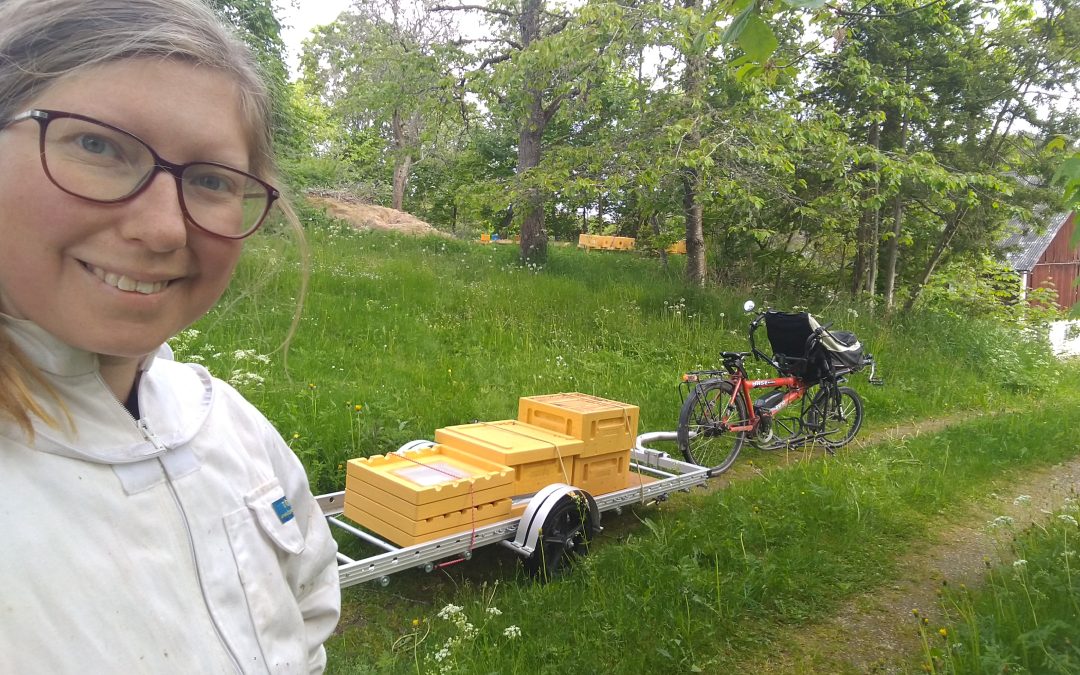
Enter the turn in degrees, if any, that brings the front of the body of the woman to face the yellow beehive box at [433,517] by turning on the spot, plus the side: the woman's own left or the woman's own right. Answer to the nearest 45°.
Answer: approximately 90° to the woman's own left

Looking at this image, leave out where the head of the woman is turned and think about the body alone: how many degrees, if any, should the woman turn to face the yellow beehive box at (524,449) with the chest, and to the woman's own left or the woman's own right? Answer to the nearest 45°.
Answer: approximately 90° to the woman's own left

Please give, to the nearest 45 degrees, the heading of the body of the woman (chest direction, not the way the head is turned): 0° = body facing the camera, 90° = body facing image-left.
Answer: approximately 315°

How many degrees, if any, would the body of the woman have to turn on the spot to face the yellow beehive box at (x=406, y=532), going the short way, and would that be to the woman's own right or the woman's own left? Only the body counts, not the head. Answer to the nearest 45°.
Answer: approximately 180°

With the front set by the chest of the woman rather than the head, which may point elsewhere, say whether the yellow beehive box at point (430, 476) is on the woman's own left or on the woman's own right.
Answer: on the woman's own left

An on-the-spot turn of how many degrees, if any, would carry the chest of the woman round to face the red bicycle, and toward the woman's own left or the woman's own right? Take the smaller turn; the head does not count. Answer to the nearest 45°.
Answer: approximately 90° to the woman's own left

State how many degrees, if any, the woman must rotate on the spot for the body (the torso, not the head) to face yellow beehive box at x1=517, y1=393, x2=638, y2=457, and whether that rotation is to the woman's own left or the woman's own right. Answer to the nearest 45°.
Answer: approximately 90° to the woman's own left
